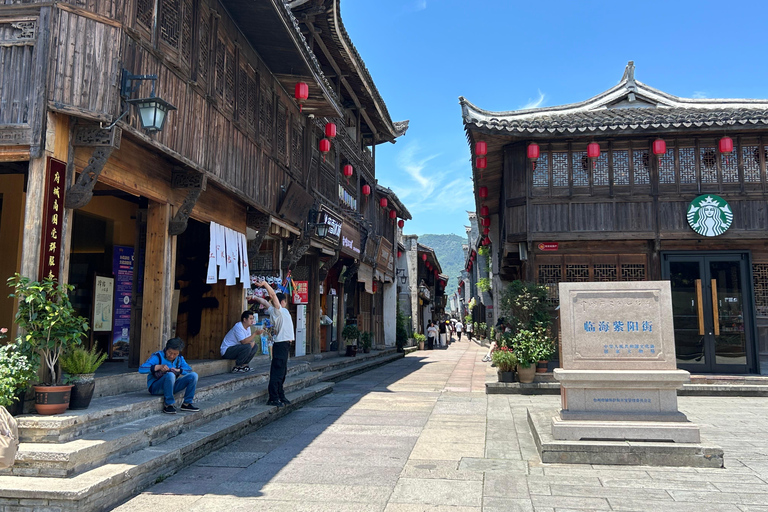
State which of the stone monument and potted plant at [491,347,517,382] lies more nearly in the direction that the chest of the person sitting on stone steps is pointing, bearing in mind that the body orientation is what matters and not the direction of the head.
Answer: the stone monument

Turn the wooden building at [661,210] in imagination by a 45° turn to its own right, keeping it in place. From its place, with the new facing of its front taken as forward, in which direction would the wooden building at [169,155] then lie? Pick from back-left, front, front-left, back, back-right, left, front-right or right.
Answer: front

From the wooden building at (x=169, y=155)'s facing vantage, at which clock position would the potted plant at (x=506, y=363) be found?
The potted plant is roughly at 10 o'clock from the wooden building.

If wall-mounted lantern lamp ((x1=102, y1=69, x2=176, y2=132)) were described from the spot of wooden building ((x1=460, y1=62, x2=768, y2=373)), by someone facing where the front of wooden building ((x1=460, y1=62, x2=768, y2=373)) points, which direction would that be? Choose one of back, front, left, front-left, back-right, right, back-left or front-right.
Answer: front-right

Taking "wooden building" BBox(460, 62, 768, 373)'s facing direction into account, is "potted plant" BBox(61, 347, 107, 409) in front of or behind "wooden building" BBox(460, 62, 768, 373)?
in front

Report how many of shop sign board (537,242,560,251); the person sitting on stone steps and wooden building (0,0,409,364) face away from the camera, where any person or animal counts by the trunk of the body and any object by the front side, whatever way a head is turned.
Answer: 0

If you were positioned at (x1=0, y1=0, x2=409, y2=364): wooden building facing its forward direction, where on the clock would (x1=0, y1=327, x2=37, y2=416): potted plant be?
The potted plant is roughly at 2 o'clock from the wooden building.

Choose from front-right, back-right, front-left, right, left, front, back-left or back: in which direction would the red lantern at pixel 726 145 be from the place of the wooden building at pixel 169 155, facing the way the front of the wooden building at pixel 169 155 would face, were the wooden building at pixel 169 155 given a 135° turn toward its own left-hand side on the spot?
right
